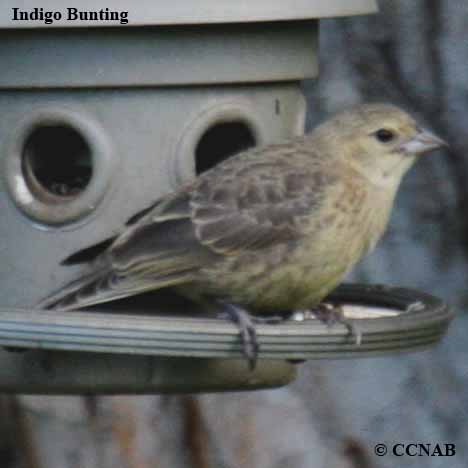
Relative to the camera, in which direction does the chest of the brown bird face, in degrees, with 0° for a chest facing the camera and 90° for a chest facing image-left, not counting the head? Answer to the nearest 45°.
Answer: approximately 270°
